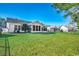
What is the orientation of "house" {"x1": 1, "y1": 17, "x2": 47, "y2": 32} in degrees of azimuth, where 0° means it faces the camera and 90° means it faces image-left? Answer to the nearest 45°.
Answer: approximately 315°

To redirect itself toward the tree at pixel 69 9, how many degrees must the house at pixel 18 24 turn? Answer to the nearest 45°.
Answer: approximately 45° to its left

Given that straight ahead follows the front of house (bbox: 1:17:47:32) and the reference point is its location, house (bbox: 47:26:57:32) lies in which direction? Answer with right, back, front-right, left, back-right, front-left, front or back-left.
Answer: front-left
